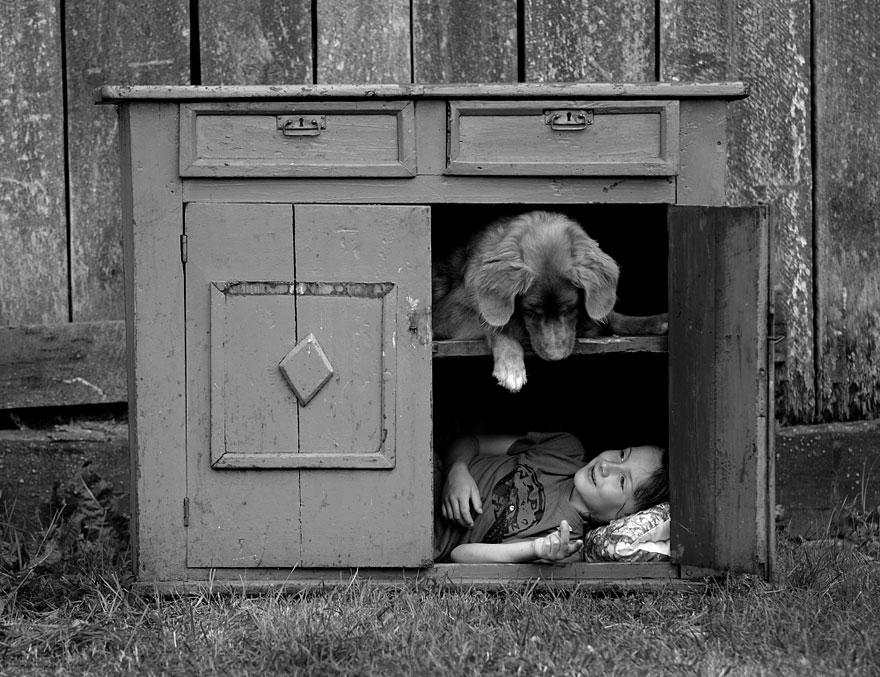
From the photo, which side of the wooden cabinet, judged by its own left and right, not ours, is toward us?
front
